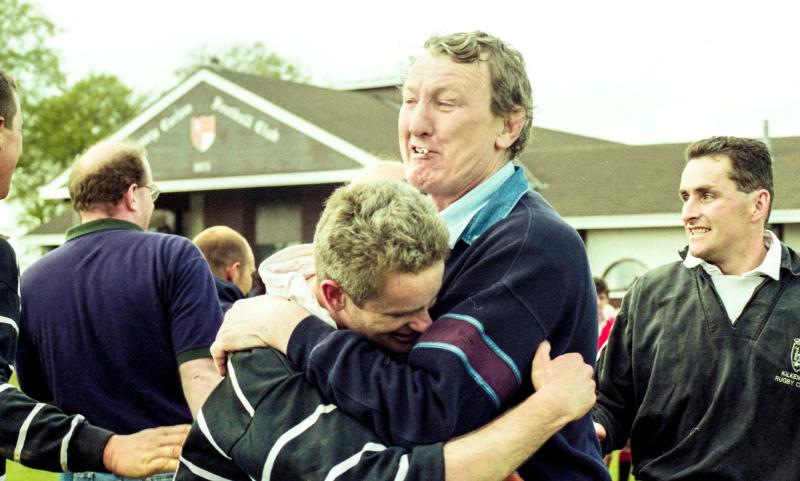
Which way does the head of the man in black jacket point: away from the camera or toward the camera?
toward the camera

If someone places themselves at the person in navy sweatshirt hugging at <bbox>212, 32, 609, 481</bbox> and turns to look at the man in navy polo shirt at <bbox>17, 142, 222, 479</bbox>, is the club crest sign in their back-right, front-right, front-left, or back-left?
front-right

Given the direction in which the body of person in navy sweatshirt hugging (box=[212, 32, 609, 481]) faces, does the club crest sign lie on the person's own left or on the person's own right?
on the person's own right

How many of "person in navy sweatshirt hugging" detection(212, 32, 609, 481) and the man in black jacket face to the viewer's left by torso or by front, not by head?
1

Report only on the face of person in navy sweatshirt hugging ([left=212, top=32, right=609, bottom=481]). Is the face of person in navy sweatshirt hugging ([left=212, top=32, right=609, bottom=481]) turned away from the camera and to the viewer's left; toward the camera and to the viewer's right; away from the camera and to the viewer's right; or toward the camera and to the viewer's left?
toward the camera and to the viewer's left

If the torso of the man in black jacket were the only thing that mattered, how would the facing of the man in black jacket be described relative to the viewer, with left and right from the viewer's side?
facing the viewer

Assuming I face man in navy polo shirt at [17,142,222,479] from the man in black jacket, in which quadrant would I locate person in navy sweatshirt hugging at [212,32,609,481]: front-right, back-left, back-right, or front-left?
front-left

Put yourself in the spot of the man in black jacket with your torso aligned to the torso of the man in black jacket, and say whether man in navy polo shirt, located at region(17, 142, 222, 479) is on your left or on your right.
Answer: on your right

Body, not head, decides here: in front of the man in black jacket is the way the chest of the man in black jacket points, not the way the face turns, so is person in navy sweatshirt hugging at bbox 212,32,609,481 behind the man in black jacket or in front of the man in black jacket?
in front

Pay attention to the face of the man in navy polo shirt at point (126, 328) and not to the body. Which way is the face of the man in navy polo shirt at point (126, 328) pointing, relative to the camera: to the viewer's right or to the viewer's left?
to the viewer's right
